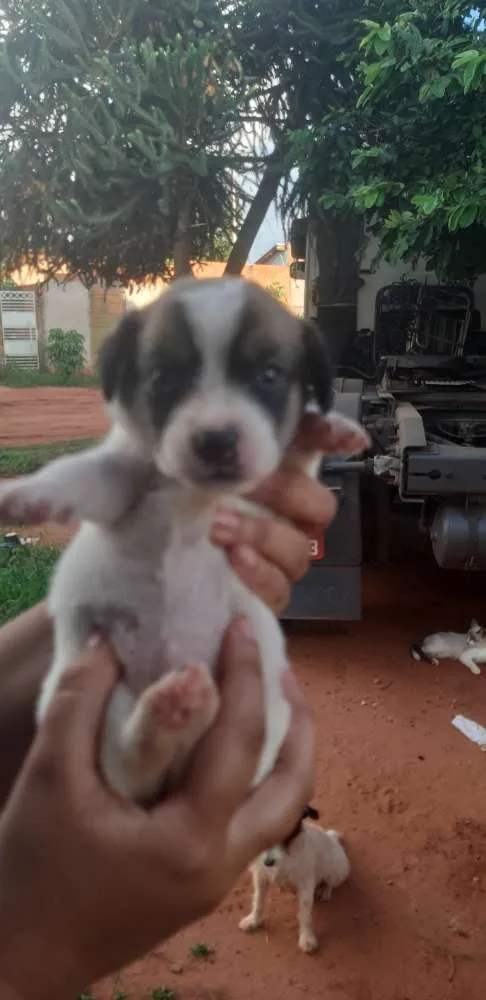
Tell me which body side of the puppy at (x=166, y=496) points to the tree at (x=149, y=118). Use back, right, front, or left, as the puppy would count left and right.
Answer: back

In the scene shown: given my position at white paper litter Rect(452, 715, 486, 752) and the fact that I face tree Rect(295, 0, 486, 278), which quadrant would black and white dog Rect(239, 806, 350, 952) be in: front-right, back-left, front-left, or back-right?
back-left

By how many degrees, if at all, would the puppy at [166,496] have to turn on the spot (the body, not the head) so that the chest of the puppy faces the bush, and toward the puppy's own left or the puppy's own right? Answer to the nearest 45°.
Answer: approximately 180°

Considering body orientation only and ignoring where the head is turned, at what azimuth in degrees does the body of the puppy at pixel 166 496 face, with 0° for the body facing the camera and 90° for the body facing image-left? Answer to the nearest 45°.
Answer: approximately 0°

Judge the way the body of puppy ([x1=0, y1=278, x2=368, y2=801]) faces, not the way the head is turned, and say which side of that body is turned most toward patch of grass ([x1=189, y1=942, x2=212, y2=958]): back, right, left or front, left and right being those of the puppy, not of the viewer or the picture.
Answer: back

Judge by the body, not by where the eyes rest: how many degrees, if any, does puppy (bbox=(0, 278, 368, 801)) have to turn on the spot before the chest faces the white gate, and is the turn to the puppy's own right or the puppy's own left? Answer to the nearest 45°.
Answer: approximately 180°
